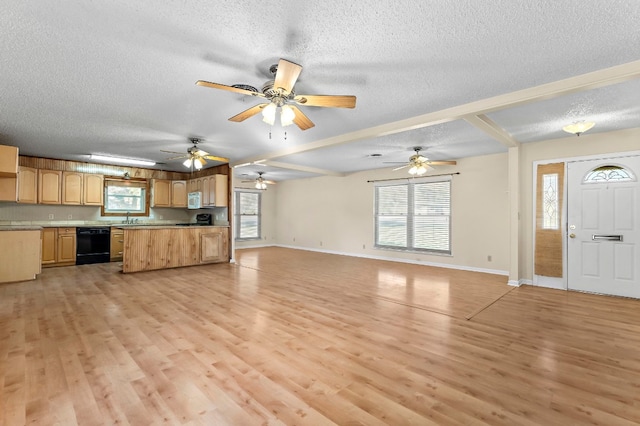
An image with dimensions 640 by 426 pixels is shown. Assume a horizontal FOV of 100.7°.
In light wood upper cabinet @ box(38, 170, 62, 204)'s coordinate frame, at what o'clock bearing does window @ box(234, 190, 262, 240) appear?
The window is roughly at 9 o'clock from the light wood upper cabinet.

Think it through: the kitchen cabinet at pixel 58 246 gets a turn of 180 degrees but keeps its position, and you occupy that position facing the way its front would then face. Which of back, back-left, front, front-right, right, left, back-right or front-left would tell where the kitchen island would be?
back-right

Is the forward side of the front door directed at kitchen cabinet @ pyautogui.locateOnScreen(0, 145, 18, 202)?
yes

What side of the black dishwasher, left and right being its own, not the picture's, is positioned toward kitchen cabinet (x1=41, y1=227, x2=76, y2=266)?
right

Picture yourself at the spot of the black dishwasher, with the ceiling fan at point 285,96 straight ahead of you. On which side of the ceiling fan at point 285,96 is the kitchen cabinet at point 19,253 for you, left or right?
right
